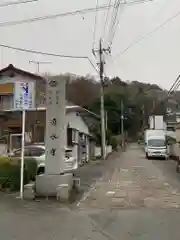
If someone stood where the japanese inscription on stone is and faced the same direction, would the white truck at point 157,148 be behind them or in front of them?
behind

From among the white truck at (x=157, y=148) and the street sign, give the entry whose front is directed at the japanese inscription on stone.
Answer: the white truck

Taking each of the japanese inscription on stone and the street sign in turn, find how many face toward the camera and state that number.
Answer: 2

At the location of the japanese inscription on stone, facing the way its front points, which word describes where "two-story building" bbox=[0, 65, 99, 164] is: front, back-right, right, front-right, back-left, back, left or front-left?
back

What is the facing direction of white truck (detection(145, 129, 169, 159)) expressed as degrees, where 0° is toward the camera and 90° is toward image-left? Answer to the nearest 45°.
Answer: approximately 0°

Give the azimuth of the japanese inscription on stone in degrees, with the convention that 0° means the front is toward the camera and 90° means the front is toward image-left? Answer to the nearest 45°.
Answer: approximately 0°

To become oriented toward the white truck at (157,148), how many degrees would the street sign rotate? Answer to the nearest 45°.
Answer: approximately 135° to its left
